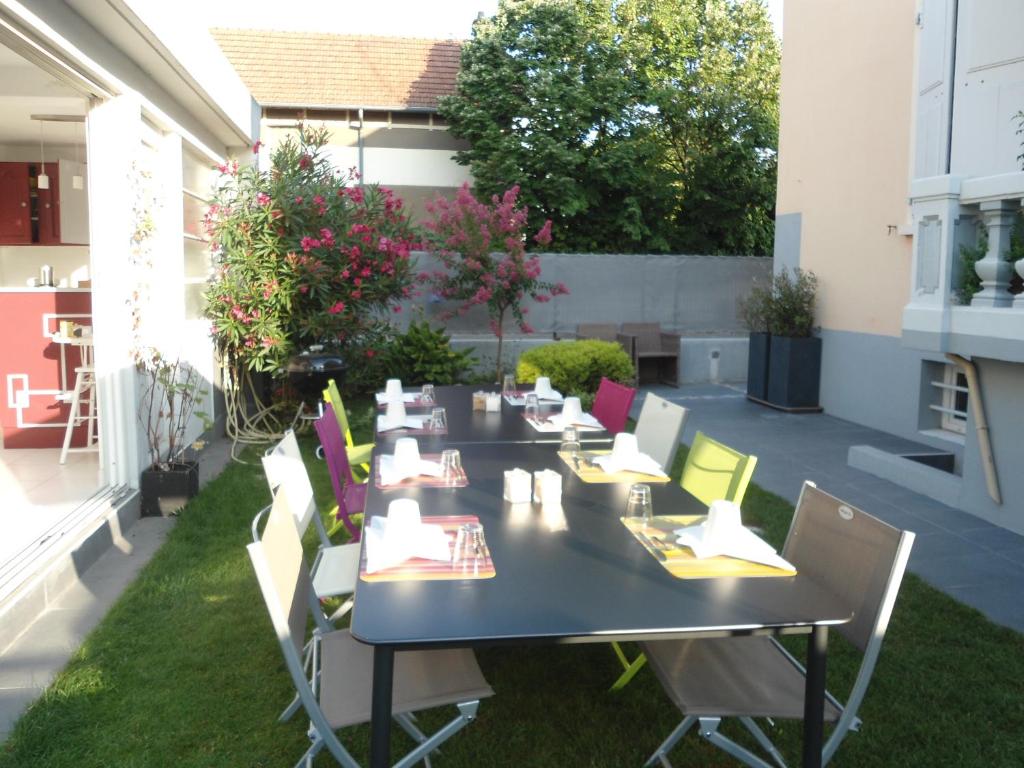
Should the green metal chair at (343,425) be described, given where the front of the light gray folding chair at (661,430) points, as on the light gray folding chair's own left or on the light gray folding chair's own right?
on the light gray folding chair's own right

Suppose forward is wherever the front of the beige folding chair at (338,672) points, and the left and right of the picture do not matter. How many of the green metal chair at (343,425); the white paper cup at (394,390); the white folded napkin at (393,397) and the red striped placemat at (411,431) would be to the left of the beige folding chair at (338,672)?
4

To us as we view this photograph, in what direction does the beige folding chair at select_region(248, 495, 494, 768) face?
facing to the right of the viewer

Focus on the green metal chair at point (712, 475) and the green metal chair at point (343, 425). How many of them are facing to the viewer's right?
1

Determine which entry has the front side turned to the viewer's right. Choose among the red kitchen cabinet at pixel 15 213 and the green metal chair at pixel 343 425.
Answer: the green metal chair

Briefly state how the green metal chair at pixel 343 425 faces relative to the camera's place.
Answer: facing to the right of the viewer

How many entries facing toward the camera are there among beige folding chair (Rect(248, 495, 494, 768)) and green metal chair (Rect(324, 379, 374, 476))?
0

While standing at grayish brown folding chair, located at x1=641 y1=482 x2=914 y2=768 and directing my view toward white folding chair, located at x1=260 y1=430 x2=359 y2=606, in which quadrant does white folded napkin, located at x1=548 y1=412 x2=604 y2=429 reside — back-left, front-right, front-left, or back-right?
front-right

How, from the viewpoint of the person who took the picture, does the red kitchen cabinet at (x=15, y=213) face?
facing the viewer

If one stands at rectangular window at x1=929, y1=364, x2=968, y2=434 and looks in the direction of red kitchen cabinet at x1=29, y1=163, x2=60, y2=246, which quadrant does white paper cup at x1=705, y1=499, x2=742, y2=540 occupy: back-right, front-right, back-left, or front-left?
front-left

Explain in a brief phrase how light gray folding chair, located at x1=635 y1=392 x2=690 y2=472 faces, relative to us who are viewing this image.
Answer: facing the viewer and to the left of the viewer

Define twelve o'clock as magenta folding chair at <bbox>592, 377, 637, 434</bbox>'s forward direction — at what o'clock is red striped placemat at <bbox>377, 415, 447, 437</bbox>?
The red striped placemat is roughly at 12 o'clock from the magenta folding chair.

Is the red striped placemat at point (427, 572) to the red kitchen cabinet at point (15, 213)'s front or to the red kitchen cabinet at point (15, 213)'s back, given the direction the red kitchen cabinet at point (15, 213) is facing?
to the front

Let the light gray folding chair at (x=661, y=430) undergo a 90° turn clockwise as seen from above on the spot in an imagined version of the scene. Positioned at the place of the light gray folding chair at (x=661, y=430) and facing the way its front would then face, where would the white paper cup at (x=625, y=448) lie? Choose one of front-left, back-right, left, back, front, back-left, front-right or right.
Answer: back-left

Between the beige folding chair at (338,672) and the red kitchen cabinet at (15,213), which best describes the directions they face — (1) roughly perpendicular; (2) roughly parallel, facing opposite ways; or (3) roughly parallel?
roughly perpendicular

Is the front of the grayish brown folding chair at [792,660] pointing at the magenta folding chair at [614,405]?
no

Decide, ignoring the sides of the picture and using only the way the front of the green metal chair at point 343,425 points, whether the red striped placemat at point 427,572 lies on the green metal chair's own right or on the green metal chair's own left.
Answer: on the green metal chair's own right

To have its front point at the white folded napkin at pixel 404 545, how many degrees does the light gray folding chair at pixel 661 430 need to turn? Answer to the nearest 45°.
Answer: approximately 45° to its left

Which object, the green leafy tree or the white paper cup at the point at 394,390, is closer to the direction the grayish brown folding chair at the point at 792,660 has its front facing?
the white paper cup

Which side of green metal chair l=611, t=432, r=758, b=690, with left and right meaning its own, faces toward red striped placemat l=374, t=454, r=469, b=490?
front
